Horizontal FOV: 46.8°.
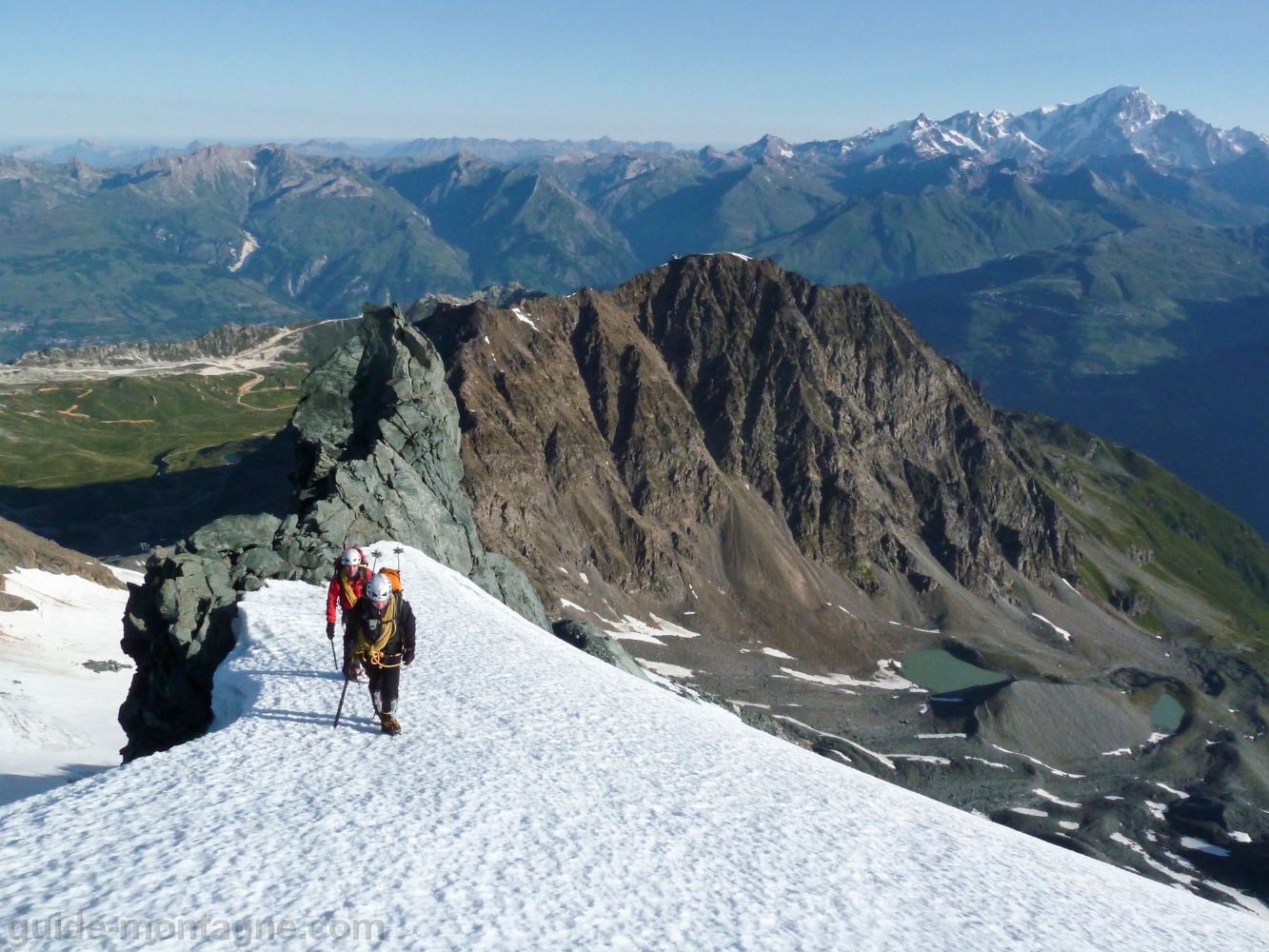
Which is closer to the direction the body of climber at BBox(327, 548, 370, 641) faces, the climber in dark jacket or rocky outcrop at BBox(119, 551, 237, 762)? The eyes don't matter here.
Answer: the climber in dark jacket

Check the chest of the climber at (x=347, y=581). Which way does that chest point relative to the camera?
toward the camera

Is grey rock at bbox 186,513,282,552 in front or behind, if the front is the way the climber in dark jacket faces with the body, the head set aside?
behind

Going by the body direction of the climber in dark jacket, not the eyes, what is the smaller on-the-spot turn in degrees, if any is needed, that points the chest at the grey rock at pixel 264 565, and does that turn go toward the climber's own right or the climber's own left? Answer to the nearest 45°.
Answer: approximately 180°

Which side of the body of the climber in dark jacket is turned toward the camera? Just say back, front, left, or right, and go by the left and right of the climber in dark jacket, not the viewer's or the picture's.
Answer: front

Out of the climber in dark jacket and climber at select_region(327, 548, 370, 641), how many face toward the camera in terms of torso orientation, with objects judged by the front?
2
